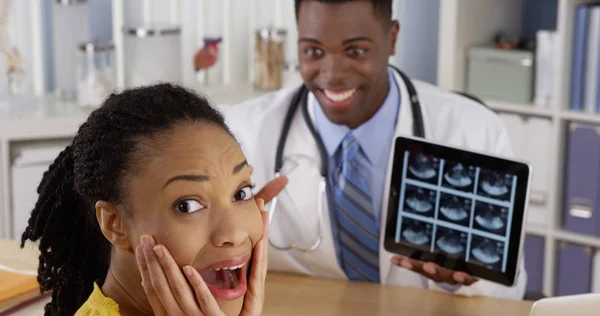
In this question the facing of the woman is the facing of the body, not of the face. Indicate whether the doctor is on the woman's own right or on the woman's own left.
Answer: on the woman's own left

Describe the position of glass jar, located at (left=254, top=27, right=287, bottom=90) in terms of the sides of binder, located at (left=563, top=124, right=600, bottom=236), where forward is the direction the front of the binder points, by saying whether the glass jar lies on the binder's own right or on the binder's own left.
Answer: on the binder's own right

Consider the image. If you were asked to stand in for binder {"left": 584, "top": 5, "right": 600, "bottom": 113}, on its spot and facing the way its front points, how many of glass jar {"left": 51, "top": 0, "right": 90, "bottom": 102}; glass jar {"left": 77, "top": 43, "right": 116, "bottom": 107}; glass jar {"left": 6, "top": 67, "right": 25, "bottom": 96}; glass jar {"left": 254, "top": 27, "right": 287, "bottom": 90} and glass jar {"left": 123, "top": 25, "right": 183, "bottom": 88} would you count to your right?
5

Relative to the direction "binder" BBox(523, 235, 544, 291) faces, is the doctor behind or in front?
in front

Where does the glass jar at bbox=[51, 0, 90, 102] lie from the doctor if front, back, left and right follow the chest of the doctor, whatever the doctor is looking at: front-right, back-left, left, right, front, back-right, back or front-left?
back-right

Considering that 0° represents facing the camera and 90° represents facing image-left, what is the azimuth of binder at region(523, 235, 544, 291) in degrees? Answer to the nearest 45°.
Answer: approximately 0°

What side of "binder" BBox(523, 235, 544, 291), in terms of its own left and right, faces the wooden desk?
front

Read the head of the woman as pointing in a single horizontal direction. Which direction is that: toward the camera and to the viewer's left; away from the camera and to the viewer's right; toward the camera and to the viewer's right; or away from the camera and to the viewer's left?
toward the camera and to the viewer's right

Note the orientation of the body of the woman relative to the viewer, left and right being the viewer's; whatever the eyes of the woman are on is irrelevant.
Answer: facing the viewer and to the right of the viewer

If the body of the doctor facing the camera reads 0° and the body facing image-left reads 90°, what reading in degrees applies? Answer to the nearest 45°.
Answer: approximately 0°
